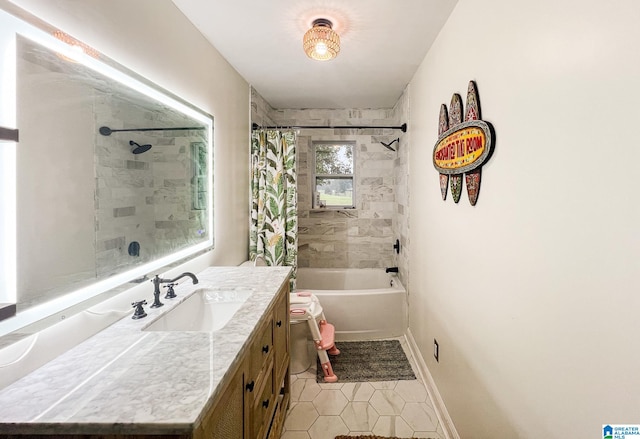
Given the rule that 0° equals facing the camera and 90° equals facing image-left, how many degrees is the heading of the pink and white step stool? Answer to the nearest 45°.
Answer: approximately 270°

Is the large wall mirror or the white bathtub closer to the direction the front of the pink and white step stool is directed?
the white bathtub

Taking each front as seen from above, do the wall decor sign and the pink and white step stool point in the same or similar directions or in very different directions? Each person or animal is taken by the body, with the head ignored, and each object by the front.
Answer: very different directions

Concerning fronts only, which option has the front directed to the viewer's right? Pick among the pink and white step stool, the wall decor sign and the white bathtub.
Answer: the pink and white step stool

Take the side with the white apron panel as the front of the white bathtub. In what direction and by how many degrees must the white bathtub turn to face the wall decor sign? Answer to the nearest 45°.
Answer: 0° — it already faces it

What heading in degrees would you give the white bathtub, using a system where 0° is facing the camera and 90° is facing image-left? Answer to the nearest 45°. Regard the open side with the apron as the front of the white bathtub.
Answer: approximately 0°

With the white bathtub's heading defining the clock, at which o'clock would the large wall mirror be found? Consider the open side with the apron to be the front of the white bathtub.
The large wall mirror is roughly at 1 o'clock from the white bathtub.

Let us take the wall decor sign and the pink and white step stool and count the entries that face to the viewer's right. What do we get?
1

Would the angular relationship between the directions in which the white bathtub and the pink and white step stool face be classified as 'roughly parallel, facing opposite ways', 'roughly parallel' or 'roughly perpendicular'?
roughly perpendicular
